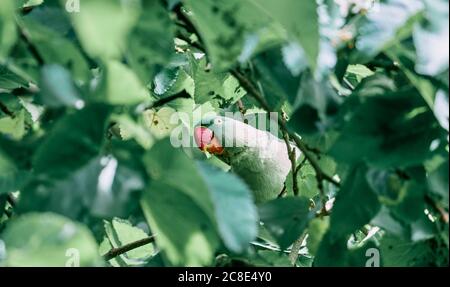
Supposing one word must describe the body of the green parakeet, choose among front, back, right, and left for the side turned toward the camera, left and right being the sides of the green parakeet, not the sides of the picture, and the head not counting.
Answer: left
